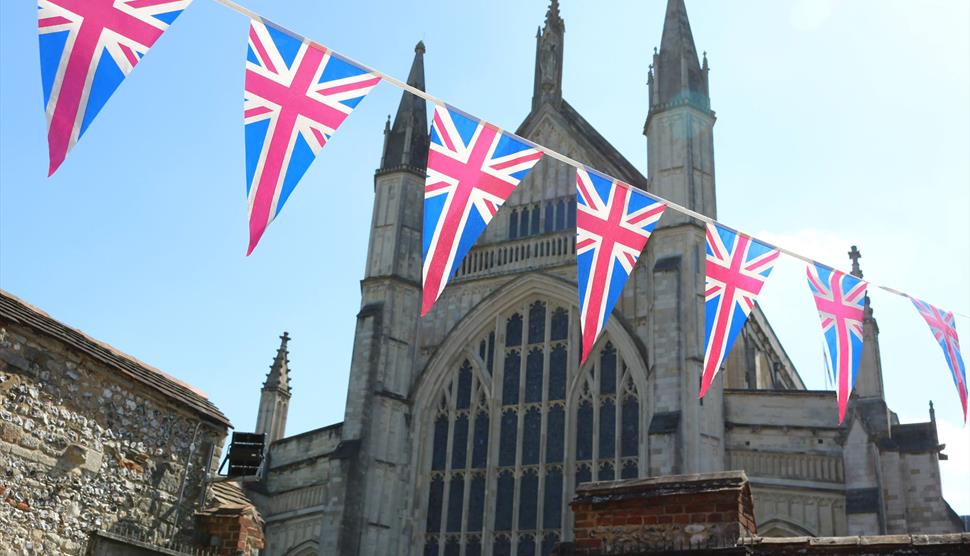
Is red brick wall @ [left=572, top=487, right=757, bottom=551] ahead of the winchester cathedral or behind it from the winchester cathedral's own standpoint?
ahead

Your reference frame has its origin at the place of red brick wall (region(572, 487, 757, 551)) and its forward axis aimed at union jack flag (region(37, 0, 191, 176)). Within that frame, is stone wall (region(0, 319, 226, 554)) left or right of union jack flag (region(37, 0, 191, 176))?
right

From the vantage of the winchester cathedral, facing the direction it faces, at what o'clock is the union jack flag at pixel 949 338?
The union jack flag is roughly at 11 o'clock from the winchester cathedral.

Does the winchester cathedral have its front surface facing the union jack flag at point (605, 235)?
yes

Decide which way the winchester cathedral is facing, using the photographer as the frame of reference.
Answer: facing the viewer

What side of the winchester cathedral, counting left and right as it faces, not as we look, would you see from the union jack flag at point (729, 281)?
front

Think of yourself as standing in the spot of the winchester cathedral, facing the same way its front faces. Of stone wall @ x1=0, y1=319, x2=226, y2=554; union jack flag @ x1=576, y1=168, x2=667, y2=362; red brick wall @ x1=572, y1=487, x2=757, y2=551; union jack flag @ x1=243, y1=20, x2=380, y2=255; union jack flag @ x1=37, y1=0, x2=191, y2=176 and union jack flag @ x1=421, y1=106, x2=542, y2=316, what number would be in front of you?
6

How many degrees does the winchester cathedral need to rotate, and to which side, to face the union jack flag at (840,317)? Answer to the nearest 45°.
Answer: approximately 45° to its left

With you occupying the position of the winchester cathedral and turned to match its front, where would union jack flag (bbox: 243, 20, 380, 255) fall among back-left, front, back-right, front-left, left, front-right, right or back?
front

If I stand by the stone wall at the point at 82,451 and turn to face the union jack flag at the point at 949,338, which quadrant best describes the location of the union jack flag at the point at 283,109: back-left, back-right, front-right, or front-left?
front-right

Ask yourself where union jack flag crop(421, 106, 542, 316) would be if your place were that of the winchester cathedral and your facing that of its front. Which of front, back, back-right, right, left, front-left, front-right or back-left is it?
front

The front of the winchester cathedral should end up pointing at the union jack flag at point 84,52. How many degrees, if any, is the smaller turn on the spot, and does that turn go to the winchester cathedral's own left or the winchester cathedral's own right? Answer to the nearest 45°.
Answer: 0° — it already faces it

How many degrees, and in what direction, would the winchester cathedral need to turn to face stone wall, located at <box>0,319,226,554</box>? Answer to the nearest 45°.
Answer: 0° — it already faces it

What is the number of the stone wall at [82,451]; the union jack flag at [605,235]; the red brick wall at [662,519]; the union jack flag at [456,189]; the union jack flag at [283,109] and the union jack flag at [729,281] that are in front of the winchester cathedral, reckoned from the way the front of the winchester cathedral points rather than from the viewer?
6

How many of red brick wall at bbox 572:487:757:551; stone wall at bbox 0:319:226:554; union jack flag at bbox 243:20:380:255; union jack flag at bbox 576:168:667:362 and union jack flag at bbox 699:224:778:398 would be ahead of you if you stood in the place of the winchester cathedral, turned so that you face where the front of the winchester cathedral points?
5

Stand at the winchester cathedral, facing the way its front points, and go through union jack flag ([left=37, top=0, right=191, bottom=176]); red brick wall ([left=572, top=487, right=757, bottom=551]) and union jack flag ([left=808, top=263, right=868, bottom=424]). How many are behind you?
0

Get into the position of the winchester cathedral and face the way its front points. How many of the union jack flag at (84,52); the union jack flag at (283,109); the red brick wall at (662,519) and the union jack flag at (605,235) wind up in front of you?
4
